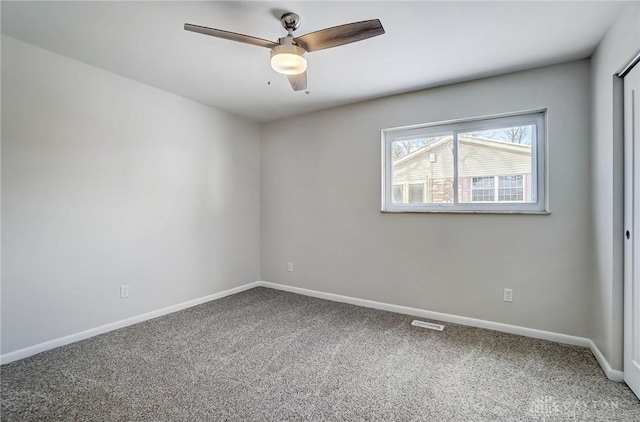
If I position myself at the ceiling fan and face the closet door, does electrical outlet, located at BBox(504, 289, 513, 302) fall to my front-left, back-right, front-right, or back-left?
front-left

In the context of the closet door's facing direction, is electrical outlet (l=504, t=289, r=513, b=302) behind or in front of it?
in front

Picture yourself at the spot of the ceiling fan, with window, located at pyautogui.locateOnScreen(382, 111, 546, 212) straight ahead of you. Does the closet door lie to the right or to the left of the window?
right

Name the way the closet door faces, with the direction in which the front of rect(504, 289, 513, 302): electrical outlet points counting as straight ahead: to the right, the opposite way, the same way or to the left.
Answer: to the right

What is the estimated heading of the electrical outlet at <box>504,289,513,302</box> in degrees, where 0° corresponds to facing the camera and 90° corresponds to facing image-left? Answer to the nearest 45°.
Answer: approximately 0°

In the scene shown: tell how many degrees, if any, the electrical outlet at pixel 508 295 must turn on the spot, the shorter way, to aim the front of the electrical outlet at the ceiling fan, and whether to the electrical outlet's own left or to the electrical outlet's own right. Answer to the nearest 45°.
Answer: approximately 45° to the electrical outlet's own right

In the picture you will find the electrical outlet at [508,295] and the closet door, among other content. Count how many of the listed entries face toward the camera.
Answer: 1

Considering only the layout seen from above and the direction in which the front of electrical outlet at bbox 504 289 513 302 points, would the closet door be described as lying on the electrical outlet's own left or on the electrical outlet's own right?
on the electrical outlet's own left

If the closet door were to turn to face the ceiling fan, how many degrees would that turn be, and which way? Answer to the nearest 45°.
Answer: approximately 45° to its left

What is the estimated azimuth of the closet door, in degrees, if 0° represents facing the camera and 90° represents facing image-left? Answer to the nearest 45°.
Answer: approximately 90°
